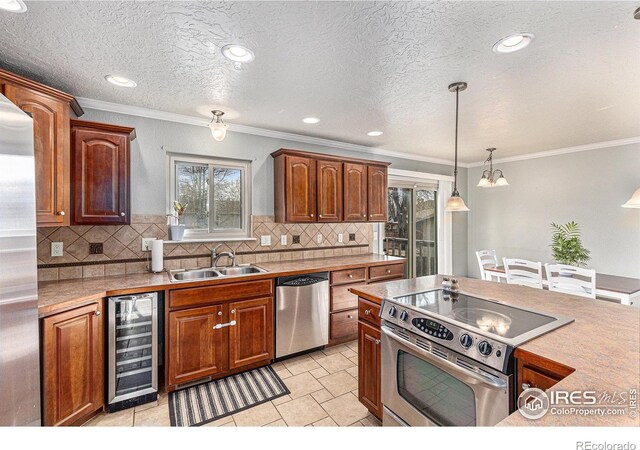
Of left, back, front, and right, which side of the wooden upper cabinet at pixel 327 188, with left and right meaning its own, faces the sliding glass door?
left

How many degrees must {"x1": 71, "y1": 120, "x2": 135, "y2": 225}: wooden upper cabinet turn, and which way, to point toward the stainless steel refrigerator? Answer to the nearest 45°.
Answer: approximately 45° to its right

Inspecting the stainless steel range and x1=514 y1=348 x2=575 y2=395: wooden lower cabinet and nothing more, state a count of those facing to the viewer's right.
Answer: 0

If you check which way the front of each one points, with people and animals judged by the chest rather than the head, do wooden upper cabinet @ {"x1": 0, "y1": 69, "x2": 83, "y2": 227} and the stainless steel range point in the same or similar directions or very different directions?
very different directions

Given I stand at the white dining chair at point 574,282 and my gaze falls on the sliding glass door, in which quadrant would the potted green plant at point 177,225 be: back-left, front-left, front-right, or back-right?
front-left

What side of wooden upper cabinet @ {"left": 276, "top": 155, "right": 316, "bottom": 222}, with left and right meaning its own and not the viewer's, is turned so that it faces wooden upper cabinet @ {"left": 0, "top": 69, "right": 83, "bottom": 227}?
right

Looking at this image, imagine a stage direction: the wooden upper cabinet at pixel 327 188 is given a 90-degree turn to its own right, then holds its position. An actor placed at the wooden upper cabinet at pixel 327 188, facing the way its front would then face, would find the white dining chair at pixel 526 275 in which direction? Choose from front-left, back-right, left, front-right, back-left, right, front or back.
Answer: back-left

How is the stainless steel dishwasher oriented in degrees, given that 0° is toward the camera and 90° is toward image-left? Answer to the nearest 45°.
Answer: approximately 315°

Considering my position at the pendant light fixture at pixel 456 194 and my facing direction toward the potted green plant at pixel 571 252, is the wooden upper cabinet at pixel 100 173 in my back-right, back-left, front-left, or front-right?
back-left

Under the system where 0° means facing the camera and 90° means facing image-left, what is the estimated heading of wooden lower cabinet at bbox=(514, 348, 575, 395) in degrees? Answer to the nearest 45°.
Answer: approximately 45°

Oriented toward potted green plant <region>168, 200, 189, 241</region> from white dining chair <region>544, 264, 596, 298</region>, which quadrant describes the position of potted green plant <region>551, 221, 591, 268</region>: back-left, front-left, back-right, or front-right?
back-right

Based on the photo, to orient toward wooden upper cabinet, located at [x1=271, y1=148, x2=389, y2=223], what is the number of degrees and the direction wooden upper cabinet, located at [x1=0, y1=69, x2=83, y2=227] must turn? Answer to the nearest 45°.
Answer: approximately 45° to its left

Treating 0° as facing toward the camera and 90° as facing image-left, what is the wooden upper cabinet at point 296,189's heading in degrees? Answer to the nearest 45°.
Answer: approximately 315°

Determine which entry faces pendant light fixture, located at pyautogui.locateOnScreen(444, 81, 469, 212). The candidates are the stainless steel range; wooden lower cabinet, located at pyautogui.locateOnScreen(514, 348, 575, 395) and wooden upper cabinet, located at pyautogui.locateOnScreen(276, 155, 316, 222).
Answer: the wooden upper cabinet

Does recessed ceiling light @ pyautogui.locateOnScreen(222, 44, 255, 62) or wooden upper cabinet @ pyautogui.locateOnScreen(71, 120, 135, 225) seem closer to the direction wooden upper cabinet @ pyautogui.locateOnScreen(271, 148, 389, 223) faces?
the recessed ceiling light
